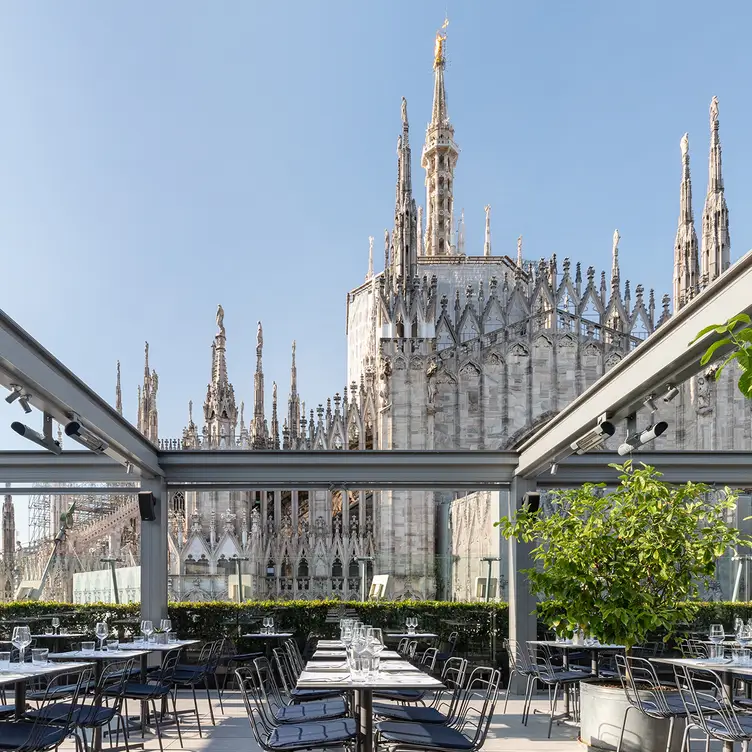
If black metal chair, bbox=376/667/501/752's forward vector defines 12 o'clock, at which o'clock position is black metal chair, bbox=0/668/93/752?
black metal chair, bbox=0/668/93/752 is roughly at 12 o'clock from black metal chair, bbox=376/667/501/752.

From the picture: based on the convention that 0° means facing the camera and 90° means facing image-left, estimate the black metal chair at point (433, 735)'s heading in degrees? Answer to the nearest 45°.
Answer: approximately 90°

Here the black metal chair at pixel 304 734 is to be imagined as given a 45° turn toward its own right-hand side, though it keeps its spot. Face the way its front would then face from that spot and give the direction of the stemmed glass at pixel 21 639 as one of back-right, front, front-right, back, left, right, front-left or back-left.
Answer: back

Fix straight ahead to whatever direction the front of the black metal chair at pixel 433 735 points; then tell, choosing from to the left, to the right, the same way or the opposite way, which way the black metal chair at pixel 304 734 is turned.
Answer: the opposite way

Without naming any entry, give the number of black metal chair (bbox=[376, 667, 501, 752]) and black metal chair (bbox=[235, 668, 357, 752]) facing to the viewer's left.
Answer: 1

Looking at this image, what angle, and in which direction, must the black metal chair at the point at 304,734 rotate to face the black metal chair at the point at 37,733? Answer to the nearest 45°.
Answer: approximately 180°

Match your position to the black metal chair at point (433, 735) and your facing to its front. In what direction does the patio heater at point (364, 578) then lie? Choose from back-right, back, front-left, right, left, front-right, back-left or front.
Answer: right

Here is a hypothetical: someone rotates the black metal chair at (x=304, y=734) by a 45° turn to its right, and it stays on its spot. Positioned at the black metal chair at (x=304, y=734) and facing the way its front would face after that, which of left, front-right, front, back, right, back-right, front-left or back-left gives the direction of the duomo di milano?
back-left

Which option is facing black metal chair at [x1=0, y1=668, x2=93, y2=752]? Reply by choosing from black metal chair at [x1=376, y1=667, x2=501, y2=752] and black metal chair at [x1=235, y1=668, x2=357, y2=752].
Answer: black metal chair at [x1=376, y1=667, x2=501, y2=752]

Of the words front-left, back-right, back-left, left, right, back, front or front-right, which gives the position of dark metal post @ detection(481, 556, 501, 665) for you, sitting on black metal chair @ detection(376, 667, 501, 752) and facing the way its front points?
right

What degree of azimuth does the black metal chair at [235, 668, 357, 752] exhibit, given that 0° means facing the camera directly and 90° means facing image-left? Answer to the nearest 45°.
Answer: approximately 270°
